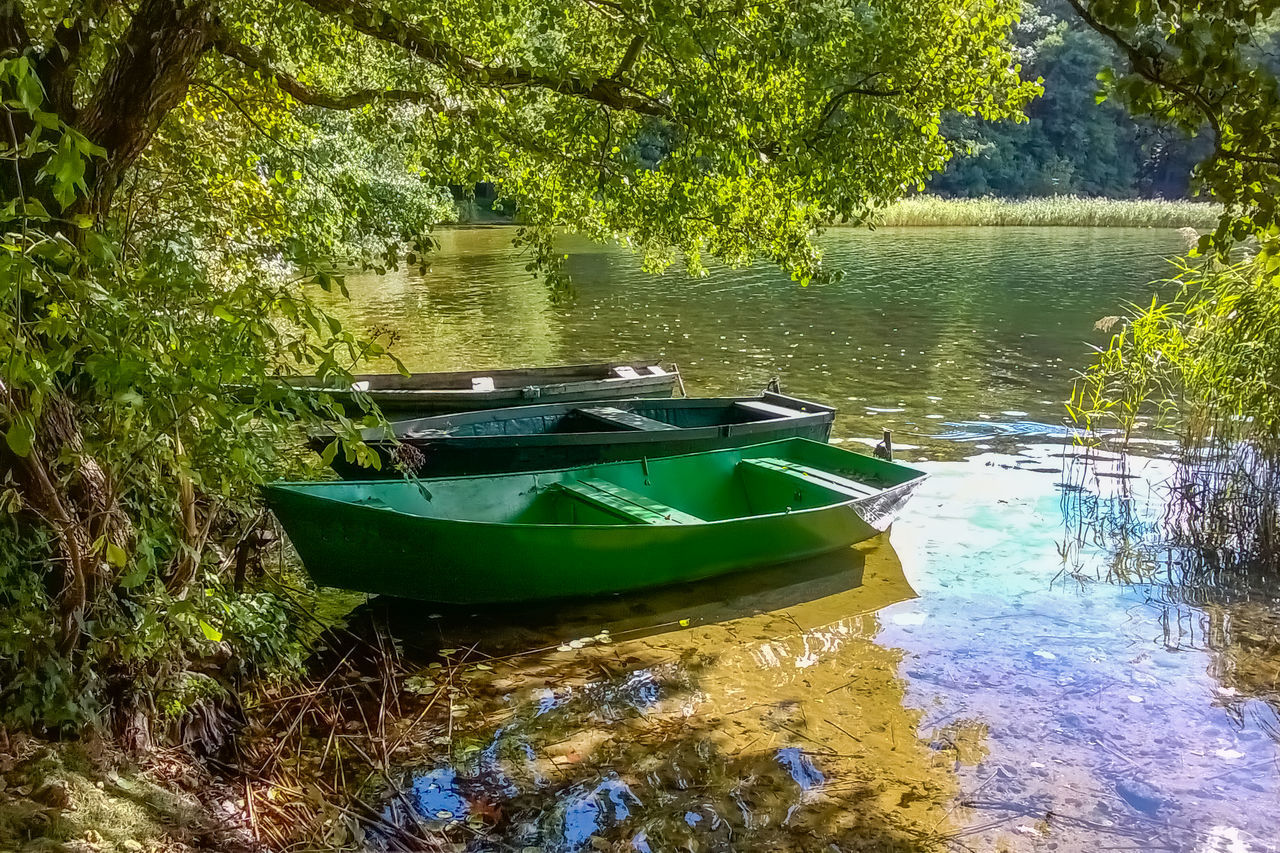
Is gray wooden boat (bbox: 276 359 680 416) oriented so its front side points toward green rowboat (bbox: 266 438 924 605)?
no

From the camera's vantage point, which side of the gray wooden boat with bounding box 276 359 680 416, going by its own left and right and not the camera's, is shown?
left

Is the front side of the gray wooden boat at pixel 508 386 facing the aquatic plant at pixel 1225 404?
no

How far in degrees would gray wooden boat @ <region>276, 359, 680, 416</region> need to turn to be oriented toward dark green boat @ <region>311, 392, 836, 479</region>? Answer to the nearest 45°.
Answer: approximately 90° to its left

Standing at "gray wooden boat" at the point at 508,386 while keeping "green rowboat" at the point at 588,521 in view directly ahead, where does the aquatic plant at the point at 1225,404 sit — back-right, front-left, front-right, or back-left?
front-left

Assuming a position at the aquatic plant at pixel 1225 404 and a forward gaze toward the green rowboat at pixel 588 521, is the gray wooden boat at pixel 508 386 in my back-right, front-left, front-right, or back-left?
front-right
